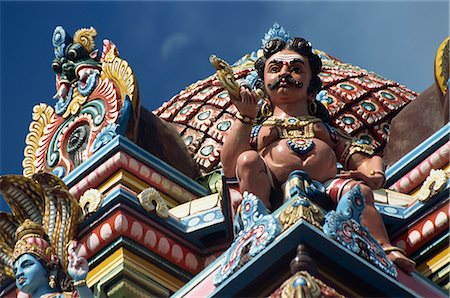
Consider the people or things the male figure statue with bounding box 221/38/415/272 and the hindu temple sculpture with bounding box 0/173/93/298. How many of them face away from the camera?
0

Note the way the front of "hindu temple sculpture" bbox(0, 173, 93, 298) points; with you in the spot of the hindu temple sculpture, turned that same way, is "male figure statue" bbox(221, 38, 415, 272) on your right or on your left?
on your left

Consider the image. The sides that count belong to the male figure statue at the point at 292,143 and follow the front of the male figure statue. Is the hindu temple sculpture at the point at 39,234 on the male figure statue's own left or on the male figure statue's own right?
on the male figure statue's own right

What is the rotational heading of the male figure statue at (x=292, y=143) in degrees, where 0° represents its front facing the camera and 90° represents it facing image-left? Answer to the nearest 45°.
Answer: approximately 0°

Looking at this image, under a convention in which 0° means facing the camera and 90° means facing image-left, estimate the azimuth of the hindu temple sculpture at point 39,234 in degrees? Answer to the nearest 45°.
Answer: approximately 45°
